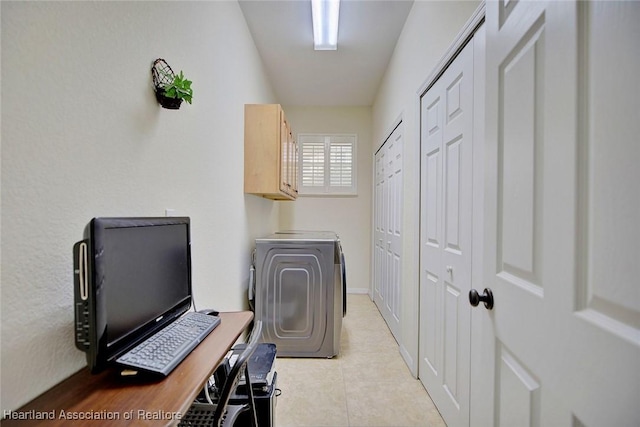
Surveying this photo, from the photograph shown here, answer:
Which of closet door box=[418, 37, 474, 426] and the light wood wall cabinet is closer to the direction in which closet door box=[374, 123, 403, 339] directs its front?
the light wood wall cabinet

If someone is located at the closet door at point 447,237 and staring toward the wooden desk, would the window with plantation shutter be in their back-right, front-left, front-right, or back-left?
back-right

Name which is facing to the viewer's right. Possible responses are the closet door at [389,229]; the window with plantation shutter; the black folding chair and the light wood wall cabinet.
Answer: the light wood wall cabinet

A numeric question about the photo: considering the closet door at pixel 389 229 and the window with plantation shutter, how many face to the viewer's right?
0

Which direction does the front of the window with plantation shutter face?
toward the camera

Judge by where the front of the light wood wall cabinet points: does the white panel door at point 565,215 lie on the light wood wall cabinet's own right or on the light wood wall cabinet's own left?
on the light wood wall cabinet's own right

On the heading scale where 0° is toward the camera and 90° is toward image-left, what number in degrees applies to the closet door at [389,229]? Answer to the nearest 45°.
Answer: approximately 90°

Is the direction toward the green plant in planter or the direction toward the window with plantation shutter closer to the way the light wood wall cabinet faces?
the window with plantation shutter

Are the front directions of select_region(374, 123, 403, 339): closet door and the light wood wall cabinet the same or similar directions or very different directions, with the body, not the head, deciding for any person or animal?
very different directions

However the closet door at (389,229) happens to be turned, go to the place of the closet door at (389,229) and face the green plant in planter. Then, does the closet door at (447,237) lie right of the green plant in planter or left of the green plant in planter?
left

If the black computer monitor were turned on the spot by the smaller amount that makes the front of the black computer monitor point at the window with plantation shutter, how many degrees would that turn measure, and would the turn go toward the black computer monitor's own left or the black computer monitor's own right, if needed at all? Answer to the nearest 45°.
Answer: approximately 90° to the black computer monitor's own left

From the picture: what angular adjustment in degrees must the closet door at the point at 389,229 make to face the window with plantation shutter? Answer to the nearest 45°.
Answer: approximately 45° to its right

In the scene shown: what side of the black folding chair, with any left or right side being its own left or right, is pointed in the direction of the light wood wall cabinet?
right

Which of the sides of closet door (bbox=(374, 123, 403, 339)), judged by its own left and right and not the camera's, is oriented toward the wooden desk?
left

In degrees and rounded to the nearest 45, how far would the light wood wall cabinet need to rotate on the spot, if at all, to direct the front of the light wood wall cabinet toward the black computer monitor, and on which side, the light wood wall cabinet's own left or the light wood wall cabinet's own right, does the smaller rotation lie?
approximately 90° to the light wood wall cabinet's own right

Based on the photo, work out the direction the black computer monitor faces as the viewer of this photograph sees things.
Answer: facing the viewer and to the right of the viewer

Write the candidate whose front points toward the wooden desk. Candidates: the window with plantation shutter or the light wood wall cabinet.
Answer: the window with plantation shutter
